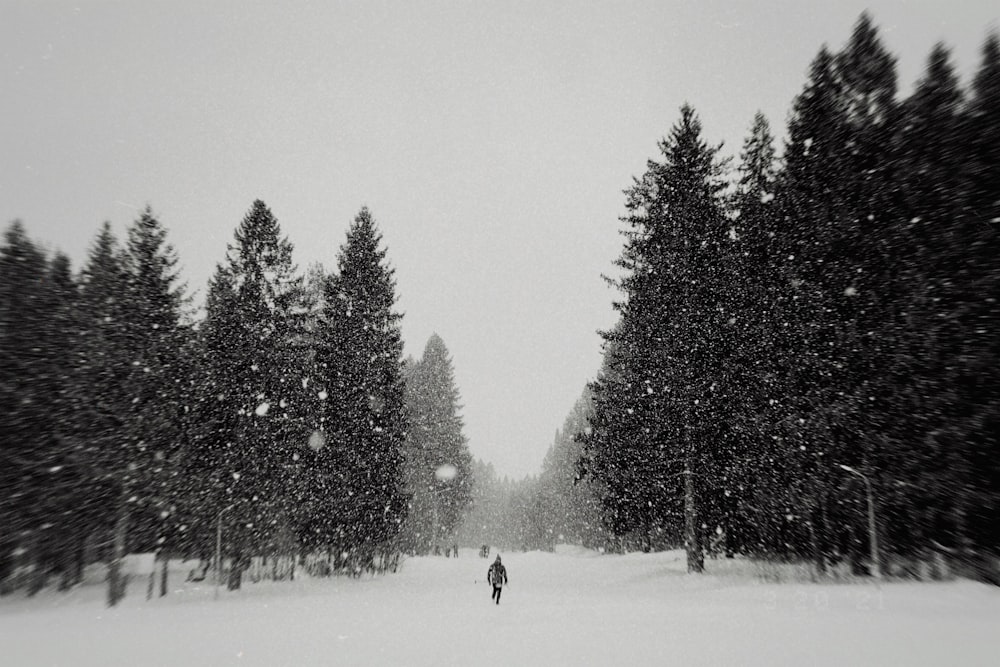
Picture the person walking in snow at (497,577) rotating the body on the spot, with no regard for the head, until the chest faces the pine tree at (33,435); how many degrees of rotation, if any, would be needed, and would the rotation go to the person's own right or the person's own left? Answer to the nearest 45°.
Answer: approximately 90° to the person's own left

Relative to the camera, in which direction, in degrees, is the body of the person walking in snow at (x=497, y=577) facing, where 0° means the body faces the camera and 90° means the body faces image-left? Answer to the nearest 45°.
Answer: approximately 180°

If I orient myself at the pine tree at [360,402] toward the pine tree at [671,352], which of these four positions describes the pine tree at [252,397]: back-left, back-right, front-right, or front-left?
back-right
